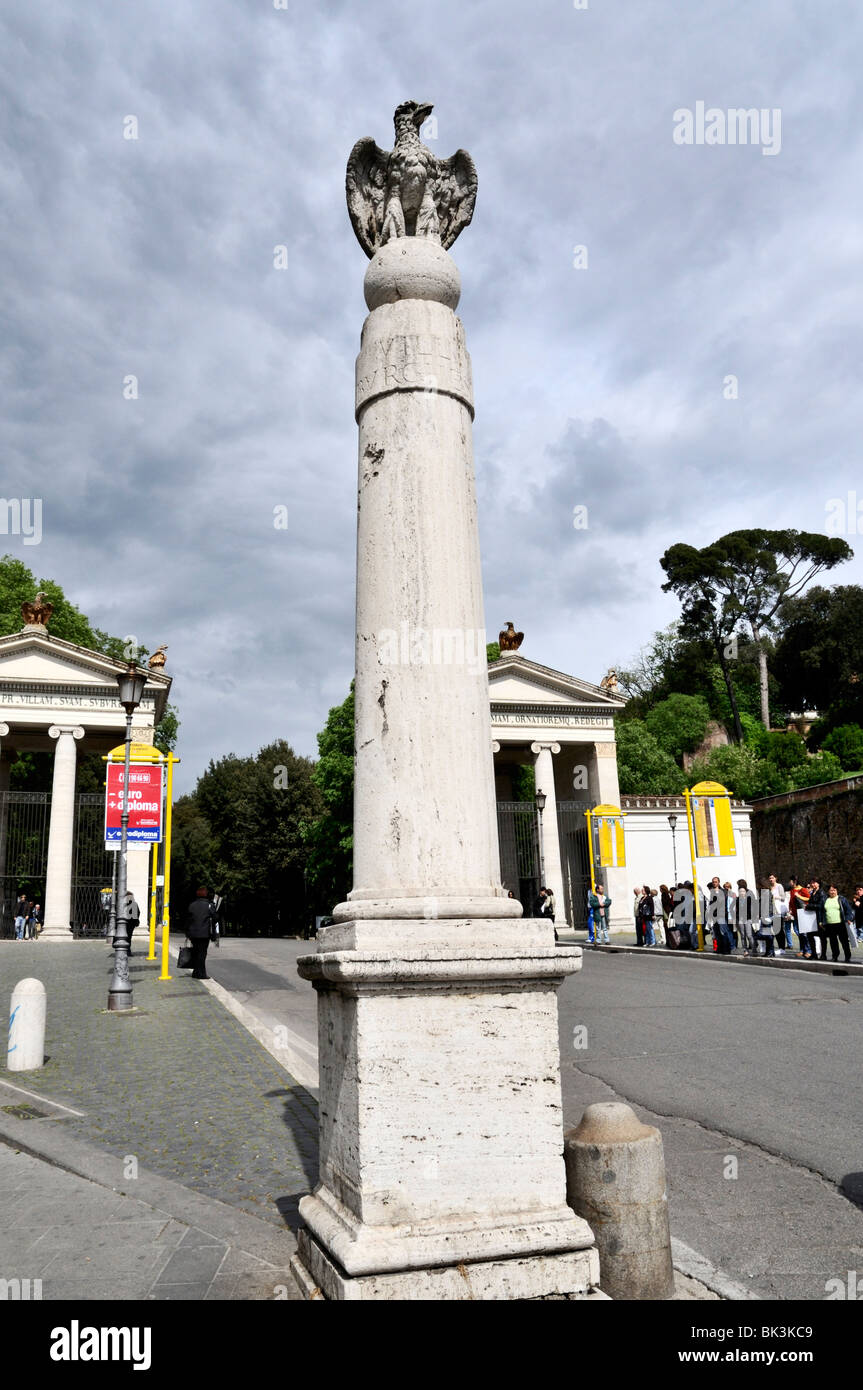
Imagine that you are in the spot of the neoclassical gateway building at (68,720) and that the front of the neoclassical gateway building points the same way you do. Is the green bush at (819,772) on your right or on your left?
on your left

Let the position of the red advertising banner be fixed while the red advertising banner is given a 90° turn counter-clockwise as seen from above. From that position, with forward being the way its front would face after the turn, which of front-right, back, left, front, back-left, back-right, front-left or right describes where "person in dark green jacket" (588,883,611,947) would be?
front-left

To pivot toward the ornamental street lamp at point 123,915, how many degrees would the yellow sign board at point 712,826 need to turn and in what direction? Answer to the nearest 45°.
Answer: approximately 45° to its right

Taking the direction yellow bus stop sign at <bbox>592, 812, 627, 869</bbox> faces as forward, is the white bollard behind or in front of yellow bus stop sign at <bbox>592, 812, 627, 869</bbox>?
in front

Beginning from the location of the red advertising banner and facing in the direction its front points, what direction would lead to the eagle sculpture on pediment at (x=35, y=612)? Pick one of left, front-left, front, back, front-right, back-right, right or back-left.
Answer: back

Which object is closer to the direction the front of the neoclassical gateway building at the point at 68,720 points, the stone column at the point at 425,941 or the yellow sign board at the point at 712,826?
the stone column

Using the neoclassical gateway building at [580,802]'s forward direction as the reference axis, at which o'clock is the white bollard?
The white bollard is roughly at 12 o'clock from the neoclassical gateway building.

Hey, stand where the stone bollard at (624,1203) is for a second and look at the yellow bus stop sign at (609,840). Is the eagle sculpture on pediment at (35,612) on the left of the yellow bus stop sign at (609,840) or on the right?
left

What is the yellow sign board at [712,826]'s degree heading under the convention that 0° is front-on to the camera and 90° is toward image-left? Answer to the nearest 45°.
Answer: approximately 0°

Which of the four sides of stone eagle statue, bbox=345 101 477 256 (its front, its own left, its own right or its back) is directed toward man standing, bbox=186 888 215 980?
back

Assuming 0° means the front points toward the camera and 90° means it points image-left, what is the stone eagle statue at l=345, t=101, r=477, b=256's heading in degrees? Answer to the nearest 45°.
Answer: approximately 0°

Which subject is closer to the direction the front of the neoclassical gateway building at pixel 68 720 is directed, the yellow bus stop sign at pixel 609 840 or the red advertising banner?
the red advertising banner

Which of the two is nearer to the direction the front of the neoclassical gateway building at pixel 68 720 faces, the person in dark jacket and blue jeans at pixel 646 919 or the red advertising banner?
the red advertising banner

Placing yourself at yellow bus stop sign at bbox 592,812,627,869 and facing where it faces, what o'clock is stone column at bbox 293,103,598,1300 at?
The stone column is roughly at 12 o'clock from the yellow bus stop sign.
